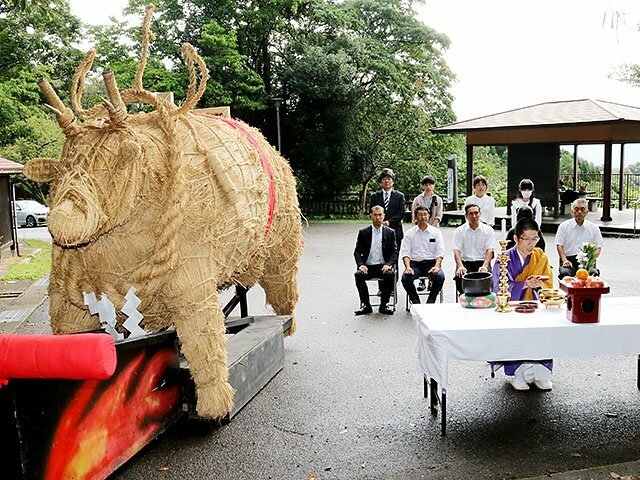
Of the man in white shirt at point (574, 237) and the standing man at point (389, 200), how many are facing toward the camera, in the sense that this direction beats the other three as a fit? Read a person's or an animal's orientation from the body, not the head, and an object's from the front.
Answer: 2

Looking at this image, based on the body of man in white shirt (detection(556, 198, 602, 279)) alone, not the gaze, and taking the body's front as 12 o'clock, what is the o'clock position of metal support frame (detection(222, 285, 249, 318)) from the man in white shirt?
The metal support frame is roughly at 2 o'clock from the man in white shirt.

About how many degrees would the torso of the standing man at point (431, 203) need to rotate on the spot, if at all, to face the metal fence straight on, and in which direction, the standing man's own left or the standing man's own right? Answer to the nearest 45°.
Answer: approximately 135° to the standing man's own left

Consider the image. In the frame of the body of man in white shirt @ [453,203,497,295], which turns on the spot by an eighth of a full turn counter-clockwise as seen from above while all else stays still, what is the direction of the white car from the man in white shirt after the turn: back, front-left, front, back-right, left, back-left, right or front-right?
back

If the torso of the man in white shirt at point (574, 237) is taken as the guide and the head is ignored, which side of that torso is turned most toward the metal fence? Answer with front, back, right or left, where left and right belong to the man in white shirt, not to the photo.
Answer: back

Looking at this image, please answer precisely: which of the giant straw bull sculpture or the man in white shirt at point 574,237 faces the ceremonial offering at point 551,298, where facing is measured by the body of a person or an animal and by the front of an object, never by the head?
the man in white shirt

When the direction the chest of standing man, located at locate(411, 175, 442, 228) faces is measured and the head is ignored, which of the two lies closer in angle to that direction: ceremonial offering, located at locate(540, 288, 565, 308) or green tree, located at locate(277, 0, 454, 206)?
the ceremonial offering

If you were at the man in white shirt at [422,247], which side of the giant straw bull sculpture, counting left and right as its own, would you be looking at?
back

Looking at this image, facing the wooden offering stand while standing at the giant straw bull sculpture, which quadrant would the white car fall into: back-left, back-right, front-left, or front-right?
back-left
